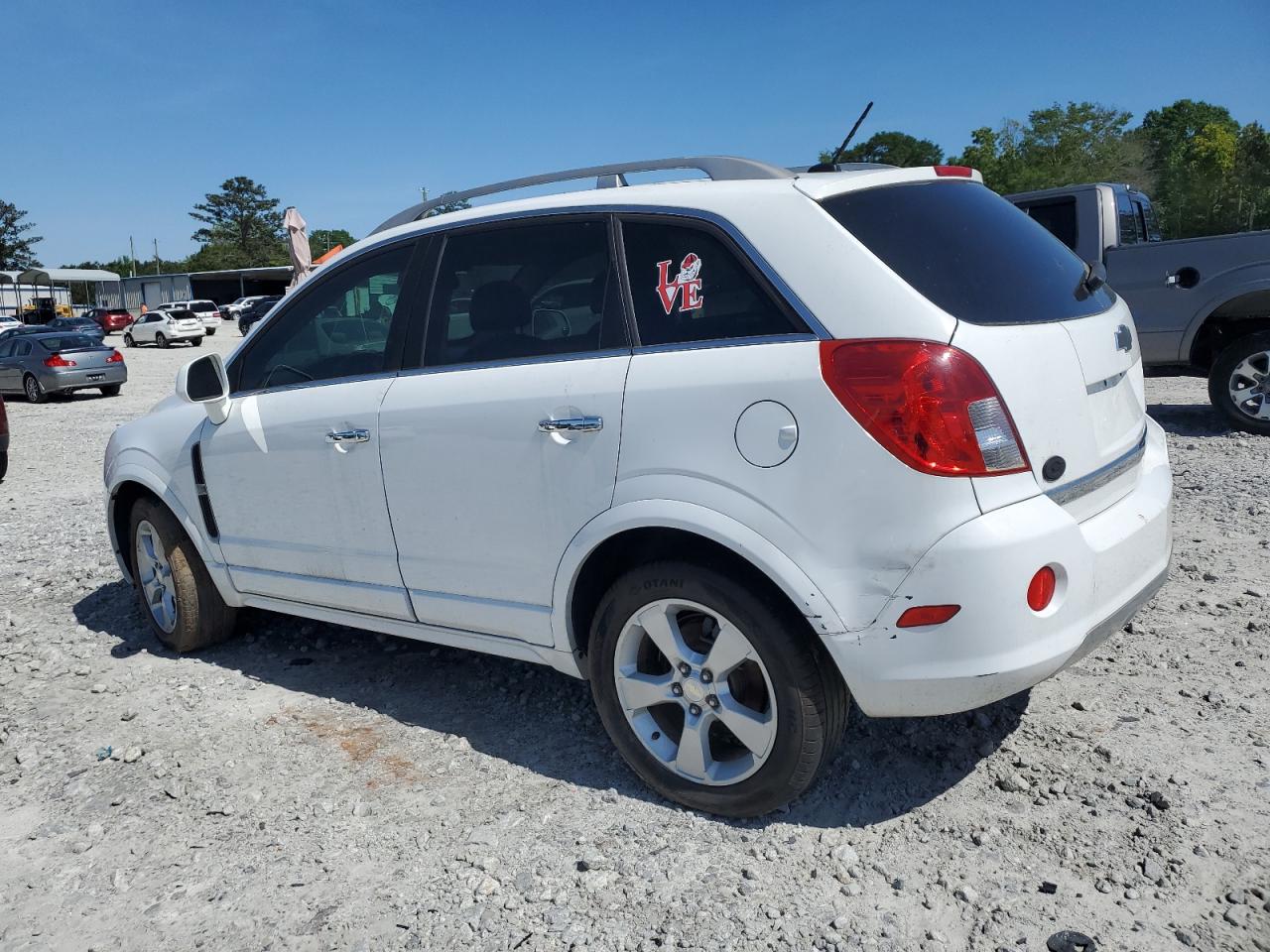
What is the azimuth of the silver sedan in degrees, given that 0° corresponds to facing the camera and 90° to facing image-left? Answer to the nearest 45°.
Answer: approximately 135°

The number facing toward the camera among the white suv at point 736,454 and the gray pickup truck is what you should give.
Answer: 0

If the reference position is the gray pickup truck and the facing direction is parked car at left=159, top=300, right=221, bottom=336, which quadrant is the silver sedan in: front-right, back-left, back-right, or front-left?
front-left

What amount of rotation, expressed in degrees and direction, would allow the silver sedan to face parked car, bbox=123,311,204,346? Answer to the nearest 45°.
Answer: approximately 45° to its right

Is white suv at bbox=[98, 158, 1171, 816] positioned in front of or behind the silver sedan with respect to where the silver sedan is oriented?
behind

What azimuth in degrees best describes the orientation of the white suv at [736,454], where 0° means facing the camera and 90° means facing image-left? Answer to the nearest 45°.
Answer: approximately 135°

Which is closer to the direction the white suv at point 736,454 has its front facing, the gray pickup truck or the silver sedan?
the silver sedan

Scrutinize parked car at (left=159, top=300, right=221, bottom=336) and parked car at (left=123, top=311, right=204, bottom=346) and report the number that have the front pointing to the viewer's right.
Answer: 0
